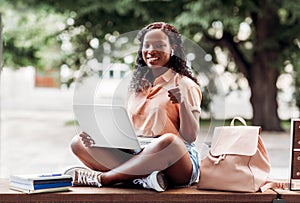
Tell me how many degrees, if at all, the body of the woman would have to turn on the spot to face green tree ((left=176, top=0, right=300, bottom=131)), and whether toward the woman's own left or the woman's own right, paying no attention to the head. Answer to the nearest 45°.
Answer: approximately 135° to the woman's own right

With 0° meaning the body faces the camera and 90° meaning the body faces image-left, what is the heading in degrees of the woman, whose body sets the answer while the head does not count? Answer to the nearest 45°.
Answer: approximately 45°
